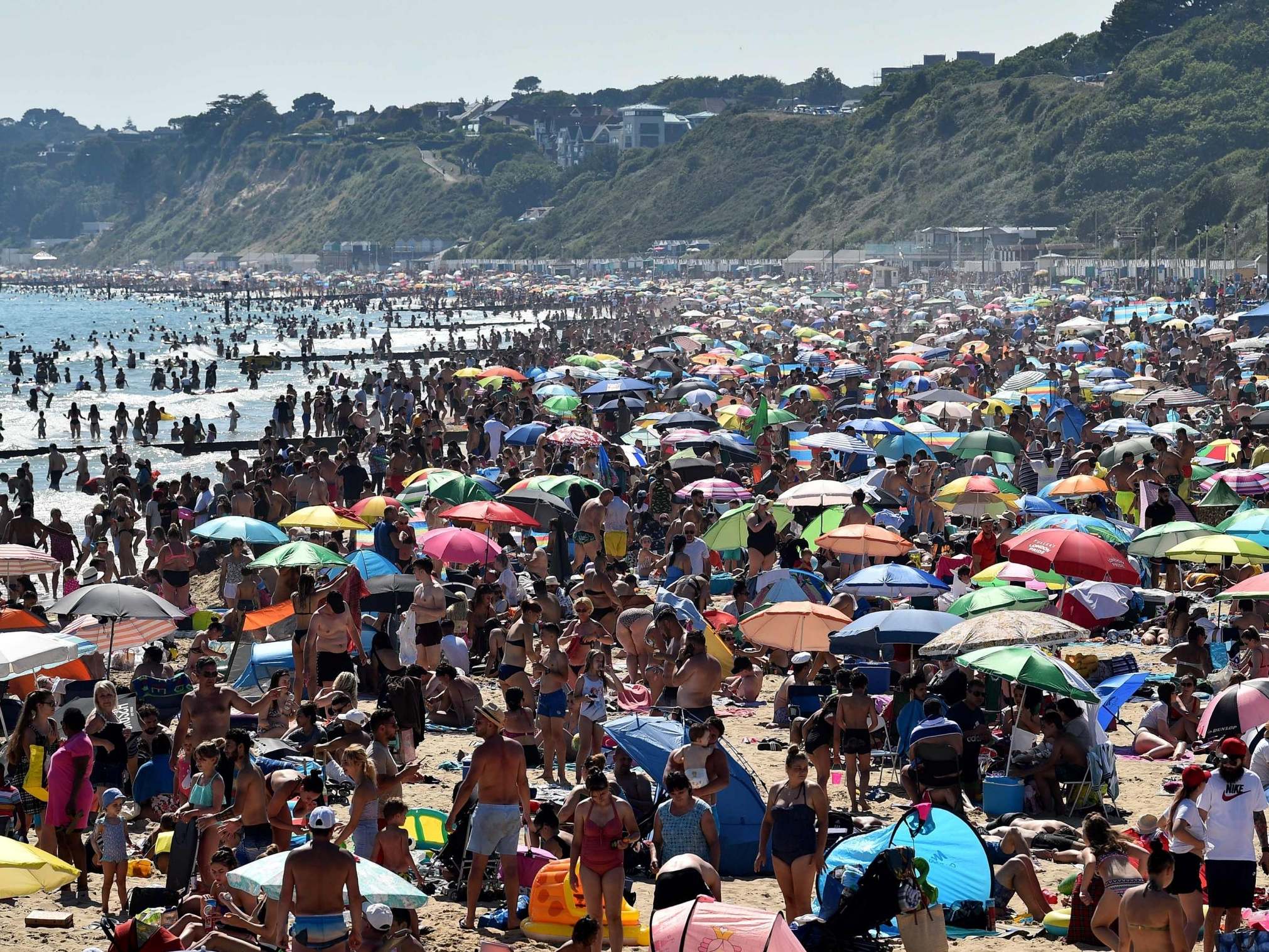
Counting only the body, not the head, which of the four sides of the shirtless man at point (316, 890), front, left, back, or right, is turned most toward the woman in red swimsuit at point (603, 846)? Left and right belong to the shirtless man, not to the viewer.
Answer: right

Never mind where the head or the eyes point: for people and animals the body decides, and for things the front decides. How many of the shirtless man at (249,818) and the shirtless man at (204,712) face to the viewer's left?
1

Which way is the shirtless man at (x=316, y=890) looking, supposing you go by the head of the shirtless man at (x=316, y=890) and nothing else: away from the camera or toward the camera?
away from the camera

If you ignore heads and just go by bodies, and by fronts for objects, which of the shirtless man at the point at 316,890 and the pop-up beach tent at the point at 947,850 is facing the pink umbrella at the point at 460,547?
the shirtless man

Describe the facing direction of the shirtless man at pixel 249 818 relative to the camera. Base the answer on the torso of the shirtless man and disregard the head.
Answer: to the viewer's left

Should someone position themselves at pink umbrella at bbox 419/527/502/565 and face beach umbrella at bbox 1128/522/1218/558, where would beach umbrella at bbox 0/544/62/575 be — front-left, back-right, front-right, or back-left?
back-right

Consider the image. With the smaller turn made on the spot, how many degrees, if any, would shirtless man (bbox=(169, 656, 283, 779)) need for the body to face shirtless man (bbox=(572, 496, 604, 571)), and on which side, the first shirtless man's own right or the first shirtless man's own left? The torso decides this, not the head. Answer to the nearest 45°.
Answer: approximately 135° to the first shirtless man's own left

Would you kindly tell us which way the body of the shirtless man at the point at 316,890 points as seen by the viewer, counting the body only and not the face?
away from the camera

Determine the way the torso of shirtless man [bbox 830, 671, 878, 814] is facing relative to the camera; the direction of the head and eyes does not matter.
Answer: away from the camera

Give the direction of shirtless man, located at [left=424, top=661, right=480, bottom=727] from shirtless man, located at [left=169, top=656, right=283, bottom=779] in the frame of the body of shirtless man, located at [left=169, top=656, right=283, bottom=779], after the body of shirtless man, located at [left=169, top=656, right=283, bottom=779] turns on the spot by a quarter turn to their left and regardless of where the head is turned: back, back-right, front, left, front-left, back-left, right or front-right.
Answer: front-left
